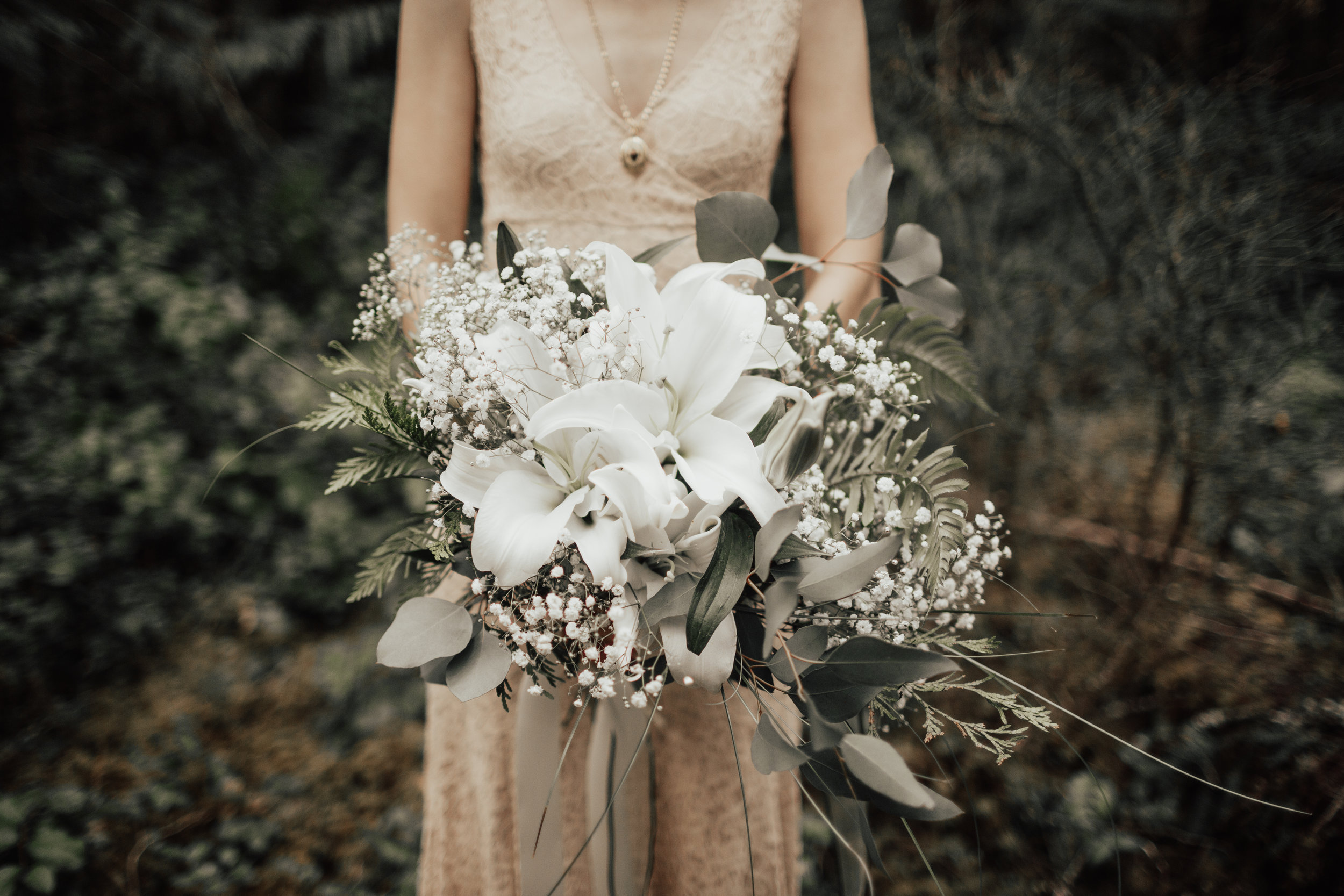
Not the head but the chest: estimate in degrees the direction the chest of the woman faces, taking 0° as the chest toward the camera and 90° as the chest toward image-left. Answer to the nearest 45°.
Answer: approximately 0°
